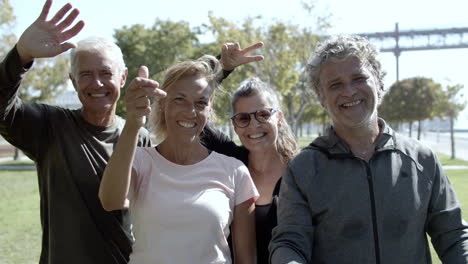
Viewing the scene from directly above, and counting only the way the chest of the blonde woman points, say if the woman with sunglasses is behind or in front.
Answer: behind

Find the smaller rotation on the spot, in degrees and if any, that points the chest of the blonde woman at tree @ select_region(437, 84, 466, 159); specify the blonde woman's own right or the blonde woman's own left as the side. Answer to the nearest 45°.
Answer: approximately 135° to the blonde woman's own left

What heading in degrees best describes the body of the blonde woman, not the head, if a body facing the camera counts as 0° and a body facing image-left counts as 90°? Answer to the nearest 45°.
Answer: approximately 0°
